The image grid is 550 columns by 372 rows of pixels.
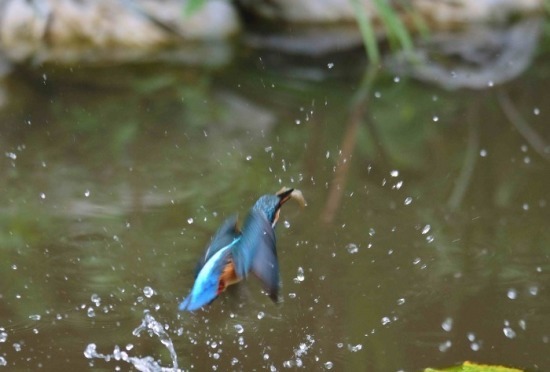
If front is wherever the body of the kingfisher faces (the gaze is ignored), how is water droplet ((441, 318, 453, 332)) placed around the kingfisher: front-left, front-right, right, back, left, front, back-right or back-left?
front

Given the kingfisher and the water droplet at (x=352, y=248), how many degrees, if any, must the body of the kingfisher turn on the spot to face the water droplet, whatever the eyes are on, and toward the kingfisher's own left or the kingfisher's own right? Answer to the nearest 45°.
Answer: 0° — it already faces it

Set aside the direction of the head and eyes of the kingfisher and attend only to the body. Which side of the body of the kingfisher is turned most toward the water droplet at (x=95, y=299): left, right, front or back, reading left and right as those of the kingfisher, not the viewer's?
left

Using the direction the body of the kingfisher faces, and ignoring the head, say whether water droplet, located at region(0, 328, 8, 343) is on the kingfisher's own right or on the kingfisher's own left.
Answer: on the kingfisher's own left

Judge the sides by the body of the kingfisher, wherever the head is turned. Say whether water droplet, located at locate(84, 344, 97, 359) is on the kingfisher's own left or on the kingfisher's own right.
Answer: on the kingfisher's own left

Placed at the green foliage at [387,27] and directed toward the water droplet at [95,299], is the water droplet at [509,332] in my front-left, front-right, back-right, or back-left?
front-left

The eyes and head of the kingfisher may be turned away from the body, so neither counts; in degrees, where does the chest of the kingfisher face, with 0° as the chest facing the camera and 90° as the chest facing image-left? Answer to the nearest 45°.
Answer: approximately 225°
